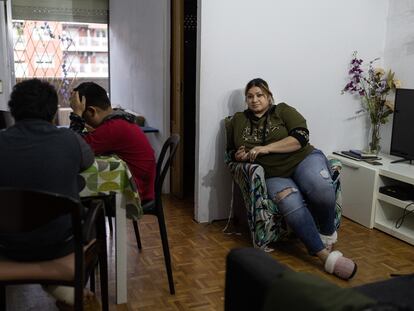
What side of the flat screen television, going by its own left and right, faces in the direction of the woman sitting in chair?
front

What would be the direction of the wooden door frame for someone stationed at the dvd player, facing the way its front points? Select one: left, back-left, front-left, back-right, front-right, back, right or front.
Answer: front-right

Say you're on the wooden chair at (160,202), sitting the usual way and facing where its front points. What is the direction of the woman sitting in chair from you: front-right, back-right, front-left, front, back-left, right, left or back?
back-right

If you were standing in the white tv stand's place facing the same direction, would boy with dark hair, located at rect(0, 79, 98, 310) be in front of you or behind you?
in front

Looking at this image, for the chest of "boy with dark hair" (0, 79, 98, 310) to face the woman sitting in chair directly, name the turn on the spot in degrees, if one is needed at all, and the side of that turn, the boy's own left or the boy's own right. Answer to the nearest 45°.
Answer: approximately 45° to the boy's own right

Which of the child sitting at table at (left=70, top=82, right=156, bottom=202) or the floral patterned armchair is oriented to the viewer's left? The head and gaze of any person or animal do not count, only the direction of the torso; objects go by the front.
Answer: the child sitting at table

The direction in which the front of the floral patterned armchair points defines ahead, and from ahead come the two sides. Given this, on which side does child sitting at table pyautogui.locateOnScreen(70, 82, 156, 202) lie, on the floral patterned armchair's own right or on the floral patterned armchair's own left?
on the floral patterned armchair's own right

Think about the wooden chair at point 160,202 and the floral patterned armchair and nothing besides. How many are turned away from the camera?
0

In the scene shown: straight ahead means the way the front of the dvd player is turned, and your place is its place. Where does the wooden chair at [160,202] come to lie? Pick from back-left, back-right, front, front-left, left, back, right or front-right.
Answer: front

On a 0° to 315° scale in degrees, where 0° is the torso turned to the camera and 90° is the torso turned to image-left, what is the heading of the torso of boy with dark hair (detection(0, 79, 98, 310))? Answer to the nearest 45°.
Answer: approximately 180°

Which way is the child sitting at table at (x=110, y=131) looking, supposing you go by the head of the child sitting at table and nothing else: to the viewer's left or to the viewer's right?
to the viewer's left

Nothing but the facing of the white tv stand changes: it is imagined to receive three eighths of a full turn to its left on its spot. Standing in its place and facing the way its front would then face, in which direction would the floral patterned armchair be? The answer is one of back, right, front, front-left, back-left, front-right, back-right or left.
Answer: back-right

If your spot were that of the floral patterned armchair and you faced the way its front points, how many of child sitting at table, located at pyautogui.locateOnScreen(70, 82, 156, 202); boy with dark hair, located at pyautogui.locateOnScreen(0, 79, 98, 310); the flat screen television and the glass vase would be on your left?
2

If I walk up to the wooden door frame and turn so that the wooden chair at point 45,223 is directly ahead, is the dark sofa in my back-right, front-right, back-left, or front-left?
front-left

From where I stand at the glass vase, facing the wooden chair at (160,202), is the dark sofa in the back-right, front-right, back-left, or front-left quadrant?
front-left

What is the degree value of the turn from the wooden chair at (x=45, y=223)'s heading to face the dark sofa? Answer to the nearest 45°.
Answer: approximately 135° to its right

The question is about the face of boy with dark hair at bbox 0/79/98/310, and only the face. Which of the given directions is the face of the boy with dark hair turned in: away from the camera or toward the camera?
away from the camera

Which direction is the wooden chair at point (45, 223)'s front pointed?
away from the camera

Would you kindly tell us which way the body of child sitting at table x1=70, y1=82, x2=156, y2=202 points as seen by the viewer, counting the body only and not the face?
to the viewer's left
